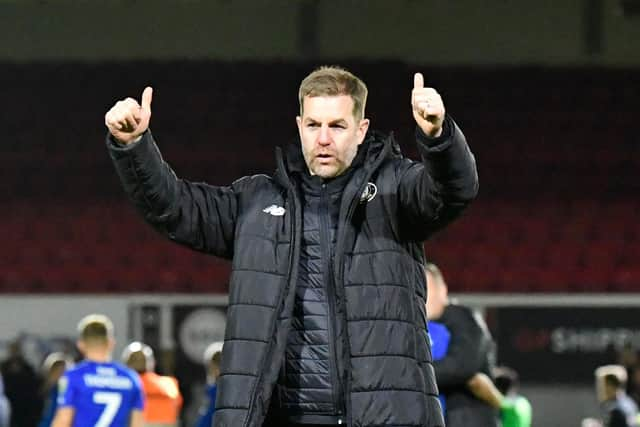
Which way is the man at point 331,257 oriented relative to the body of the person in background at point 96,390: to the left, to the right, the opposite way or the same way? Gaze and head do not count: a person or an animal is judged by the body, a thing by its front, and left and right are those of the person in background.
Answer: the opposite way

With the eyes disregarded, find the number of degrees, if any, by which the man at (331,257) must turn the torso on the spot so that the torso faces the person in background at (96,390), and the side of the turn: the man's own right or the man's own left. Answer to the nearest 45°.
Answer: approximately 180°

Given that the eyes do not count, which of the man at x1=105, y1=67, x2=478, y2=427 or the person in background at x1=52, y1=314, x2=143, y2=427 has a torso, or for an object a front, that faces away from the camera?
the person in background

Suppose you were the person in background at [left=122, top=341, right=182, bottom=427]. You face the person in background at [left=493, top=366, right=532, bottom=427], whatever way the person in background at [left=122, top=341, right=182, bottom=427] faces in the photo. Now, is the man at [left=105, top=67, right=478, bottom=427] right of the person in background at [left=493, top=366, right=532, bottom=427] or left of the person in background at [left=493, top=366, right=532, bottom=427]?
right

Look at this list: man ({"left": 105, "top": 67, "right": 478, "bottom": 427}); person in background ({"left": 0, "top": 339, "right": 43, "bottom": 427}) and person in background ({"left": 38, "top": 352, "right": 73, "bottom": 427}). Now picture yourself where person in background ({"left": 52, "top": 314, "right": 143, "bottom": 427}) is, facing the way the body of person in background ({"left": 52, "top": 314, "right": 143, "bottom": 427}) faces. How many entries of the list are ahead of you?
2

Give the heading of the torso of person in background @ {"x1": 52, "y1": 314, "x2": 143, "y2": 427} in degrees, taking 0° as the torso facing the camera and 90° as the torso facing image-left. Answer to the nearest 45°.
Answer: approximately 180°

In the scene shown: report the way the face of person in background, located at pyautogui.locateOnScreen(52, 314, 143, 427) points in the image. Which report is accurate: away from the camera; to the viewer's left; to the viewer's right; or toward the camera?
away from the camera

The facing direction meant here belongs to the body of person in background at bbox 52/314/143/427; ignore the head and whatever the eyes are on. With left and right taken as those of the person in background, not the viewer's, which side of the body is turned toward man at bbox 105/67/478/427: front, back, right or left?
back

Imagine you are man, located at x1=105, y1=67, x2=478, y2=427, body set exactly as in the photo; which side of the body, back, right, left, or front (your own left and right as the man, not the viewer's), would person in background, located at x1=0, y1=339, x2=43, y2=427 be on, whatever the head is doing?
back

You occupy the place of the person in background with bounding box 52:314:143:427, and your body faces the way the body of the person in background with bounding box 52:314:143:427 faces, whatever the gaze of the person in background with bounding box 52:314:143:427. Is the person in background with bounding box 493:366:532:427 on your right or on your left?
on your right

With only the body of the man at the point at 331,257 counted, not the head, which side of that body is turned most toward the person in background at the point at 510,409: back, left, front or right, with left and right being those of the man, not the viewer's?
back
